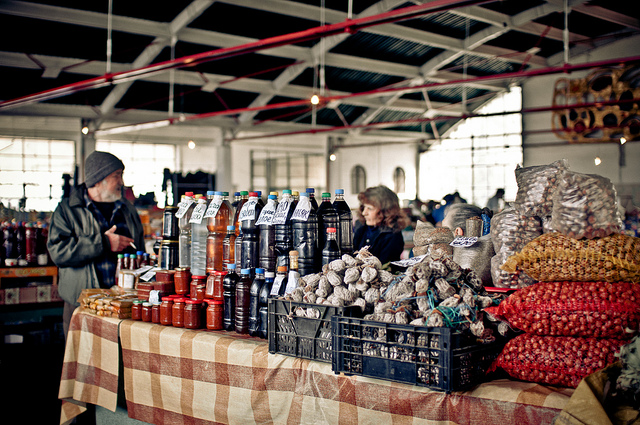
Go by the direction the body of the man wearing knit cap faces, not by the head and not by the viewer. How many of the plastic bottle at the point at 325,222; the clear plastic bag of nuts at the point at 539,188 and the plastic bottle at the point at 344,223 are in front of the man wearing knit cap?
3

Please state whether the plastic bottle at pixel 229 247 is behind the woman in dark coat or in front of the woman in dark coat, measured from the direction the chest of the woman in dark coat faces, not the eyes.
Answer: in front

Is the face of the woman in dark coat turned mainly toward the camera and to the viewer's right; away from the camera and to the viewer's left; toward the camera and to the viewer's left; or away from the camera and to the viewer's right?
toward the camera and to the viewer's left

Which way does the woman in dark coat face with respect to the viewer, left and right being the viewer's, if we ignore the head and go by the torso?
facing the viewer and to the left of the viewer

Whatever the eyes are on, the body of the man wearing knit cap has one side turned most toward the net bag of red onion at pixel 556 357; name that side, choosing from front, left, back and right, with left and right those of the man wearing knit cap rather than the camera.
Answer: front

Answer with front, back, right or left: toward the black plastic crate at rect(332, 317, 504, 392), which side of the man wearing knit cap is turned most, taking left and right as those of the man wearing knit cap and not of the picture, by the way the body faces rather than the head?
front

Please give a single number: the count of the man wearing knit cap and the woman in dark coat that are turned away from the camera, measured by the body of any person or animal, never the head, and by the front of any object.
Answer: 0

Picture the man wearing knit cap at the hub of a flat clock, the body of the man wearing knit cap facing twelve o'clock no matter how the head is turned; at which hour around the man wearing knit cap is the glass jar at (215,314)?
The glass jar is roughly at 1 o'clock from the man wearing knit cap.

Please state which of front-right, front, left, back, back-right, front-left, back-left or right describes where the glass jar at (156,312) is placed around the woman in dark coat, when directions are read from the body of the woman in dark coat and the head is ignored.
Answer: front
